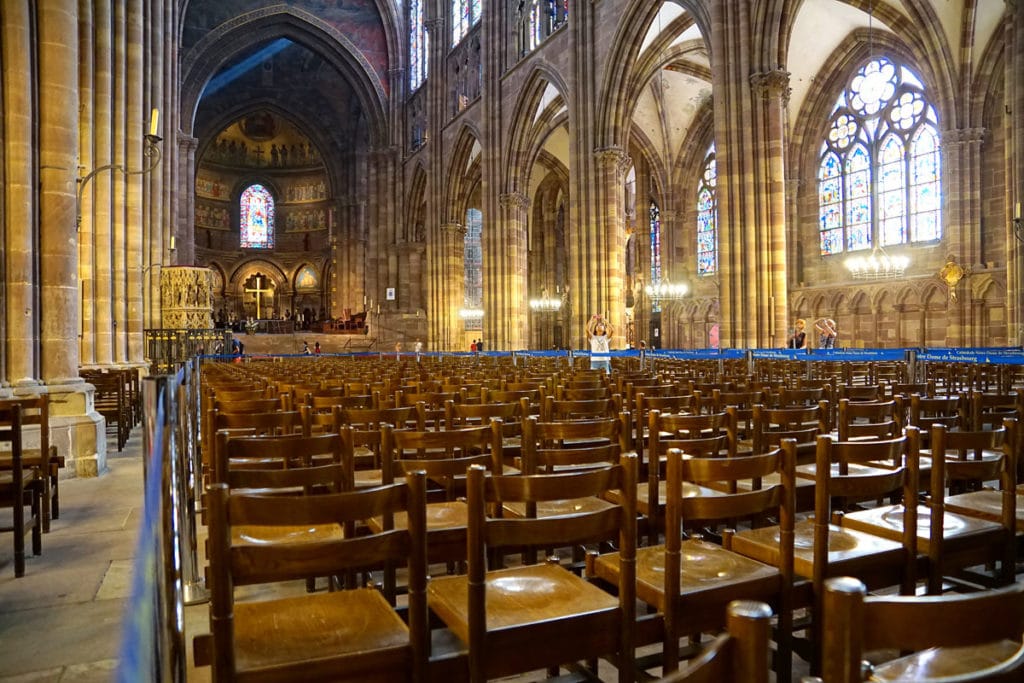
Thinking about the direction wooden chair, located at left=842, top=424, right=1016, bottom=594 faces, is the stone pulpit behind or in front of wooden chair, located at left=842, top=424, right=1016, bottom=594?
in front

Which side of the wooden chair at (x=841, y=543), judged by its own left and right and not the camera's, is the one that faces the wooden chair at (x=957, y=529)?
right

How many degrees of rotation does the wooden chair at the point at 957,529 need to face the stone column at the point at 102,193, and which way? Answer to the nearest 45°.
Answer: approximately 45° to its left

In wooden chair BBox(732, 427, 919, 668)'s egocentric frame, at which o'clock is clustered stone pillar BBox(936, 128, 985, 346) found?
The clustered stone pillar is roughly at 2 o'clock from the wooden chair.

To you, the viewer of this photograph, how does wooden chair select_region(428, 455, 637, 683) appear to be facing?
facing away from the viewer and to the left of the viewer

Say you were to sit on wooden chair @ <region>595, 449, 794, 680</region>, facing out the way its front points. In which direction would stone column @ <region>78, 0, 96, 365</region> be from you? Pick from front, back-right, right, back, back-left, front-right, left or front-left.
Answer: front

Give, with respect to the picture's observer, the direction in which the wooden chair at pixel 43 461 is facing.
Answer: facing away from the viewer

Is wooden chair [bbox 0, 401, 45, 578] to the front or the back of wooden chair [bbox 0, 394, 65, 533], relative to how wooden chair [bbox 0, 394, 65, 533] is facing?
to the back

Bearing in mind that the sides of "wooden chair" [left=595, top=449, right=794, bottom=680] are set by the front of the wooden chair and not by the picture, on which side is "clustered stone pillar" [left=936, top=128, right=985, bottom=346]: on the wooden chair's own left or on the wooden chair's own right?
on the wooden chair's own right

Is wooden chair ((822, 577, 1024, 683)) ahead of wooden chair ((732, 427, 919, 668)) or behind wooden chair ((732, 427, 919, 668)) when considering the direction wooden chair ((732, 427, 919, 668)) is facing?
behind

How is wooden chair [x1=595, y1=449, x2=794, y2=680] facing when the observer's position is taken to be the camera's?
facing away from the viewer and to the left of the viewer

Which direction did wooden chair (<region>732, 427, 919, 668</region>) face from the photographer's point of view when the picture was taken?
facing away from the viewer and to the left of the viewer

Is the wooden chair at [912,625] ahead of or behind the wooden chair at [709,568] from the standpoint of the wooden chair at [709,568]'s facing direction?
behind

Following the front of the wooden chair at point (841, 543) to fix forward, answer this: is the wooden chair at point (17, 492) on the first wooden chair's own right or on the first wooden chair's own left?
on the first wooden chair's own left

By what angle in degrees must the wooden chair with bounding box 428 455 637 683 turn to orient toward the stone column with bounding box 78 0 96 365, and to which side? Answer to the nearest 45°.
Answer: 0° — it already faces it

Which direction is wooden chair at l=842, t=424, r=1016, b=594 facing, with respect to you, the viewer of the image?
facing away from the viewer and to the left of the viewer

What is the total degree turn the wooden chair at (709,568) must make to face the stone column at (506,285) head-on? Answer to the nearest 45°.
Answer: approximately 45° to its right
